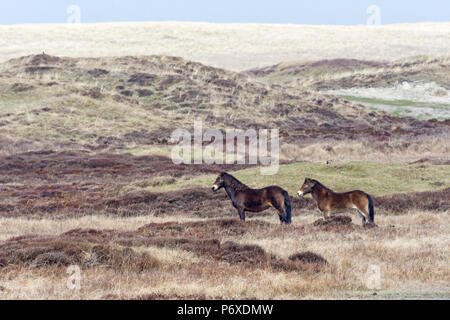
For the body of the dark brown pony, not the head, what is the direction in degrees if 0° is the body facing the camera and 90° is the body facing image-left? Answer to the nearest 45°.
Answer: approximately 90°

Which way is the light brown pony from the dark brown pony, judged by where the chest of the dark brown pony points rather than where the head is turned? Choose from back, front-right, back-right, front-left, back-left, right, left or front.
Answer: back

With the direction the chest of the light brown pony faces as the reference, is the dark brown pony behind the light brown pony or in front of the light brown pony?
in front

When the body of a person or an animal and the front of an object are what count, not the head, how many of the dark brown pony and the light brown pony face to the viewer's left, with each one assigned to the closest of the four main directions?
2

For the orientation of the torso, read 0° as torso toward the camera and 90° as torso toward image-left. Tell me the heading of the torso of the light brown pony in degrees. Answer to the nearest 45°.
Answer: approximately 90°

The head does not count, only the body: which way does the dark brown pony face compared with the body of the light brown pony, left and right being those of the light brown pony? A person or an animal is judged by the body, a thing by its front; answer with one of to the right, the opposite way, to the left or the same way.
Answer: the same way
